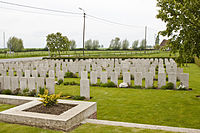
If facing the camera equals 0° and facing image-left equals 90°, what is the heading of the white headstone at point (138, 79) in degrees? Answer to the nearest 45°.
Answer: approximately 0°

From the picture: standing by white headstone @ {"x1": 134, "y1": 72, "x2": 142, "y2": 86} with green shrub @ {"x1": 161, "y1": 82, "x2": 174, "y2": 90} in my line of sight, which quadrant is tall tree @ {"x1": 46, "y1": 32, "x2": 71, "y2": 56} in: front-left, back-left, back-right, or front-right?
back-left

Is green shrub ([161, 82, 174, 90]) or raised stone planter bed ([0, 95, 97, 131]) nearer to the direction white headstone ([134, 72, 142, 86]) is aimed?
the raised stone planter bed

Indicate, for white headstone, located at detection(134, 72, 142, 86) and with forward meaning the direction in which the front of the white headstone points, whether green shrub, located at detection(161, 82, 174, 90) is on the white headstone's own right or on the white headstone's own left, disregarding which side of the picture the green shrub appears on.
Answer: on the white headstone's own left

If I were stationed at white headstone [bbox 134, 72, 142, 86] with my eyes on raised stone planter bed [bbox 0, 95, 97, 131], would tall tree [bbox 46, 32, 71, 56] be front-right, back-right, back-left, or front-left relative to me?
back-right

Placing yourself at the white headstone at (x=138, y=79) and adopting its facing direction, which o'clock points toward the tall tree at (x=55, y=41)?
The tall tree is roughly at 5 o'clock from the white headstone.

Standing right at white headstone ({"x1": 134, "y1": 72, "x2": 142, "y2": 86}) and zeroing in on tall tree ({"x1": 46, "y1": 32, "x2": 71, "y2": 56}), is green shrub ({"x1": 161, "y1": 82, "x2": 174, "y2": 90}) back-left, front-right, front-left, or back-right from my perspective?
back-right
